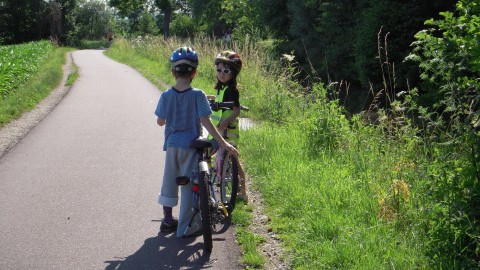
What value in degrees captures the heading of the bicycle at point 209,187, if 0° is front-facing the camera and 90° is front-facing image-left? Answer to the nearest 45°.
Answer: approximately 180°

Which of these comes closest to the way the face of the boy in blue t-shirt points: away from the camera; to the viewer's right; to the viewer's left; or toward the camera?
away from the camera

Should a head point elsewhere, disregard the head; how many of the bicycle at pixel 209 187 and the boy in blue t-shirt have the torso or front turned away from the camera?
2

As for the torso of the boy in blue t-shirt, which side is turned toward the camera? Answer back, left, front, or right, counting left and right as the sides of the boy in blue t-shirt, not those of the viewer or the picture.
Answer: back
